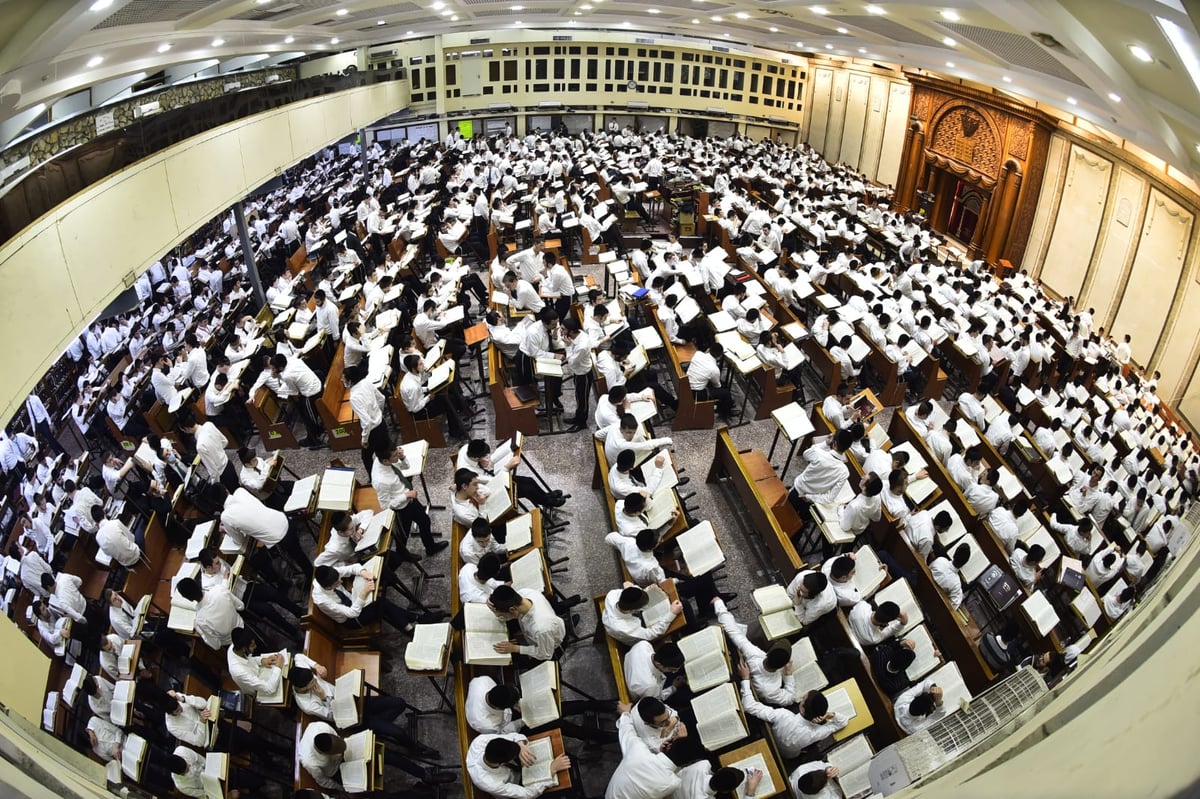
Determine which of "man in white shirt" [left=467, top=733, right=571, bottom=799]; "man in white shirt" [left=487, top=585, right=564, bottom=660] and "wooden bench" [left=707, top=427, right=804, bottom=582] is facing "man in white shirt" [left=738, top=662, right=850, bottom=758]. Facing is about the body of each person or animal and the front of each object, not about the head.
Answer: "man in white shirt" [left=467, top=733, right=571, bottom=799]

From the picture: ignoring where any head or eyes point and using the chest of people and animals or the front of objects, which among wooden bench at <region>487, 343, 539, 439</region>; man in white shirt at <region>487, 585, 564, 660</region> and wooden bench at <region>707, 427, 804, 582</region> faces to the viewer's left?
the man in white shirt

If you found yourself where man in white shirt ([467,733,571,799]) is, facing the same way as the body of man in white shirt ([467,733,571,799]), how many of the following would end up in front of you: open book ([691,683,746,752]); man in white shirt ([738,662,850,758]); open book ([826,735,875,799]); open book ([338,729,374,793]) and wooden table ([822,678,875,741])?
4

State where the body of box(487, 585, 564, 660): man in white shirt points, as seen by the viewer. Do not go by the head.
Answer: to the viewer's left

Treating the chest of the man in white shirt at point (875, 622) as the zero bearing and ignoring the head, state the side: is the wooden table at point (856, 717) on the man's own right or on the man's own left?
on the man's own right

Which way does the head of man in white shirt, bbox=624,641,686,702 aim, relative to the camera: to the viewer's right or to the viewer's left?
to the viewer's right

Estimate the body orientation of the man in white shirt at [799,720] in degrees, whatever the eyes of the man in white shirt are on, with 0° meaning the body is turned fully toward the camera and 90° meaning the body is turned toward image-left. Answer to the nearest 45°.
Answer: approximately 225°
